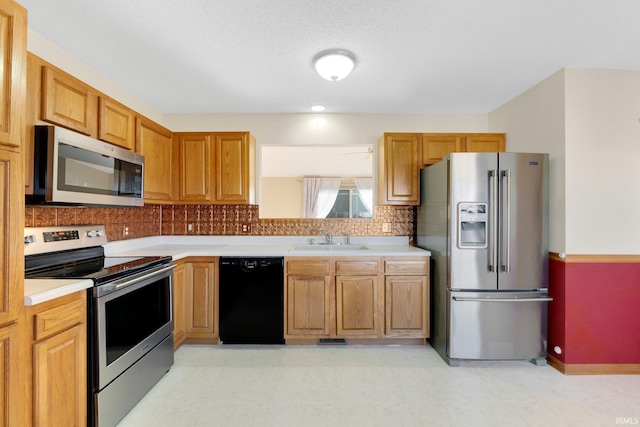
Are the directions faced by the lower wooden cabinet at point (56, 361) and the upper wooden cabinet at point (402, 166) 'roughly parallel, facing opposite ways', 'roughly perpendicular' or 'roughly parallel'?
roughly perpendicular

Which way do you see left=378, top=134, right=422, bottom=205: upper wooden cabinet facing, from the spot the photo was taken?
facing the viewer

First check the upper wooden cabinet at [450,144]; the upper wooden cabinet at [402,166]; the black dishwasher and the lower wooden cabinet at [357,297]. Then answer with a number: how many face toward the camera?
4

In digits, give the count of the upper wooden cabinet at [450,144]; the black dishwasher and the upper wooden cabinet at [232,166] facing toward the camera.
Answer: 3

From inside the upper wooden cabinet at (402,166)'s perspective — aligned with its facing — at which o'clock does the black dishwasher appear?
The black dishwasher is roughly at 2 o'clock from the upper wooden cabinet.

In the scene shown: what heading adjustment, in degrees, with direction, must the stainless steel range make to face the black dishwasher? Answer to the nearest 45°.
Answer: approximately 45° to its left

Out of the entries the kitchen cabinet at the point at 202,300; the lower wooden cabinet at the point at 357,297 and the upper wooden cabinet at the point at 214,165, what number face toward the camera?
3

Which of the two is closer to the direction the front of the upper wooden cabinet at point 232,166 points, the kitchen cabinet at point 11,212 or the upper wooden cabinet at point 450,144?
the kitchen cabinet

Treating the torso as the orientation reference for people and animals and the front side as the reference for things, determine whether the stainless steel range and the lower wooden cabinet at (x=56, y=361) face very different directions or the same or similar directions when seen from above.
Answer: same or similar directions

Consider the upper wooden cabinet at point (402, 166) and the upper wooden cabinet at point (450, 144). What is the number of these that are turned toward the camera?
2

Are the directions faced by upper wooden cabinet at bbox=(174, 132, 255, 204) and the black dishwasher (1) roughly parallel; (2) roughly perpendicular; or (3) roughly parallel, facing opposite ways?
roughly parallel

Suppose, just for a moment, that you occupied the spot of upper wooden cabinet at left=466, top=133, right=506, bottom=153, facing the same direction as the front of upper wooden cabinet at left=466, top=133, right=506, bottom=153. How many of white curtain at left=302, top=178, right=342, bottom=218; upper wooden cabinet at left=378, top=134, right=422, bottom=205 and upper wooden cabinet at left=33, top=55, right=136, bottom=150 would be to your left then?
0

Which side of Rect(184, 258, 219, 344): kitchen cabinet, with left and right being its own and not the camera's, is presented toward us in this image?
front

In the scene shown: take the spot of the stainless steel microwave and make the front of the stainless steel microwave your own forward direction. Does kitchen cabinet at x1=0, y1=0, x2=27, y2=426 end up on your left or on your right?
on your right

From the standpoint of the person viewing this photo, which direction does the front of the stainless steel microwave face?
facing the viewer and to the right of the viewer

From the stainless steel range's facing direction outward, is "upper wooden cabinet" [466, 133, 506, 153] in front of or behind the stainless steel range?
in front

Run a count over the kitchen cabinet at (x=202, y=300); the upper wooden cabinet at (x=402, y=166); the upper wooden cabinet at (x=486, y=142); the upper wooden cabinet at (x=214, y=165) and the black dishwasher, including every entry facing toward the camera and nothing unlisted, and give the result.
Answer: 5

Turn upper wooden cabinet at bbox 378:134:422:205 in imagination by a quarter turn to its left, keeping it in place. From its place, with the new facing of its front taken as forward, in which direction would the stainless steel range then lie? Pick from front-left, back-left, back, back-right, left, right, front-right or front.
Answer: back-right

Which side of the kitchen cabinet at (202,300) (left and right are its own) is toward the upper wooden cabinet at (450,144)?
left

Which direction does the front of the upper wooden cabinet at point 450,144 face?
toward the camera
